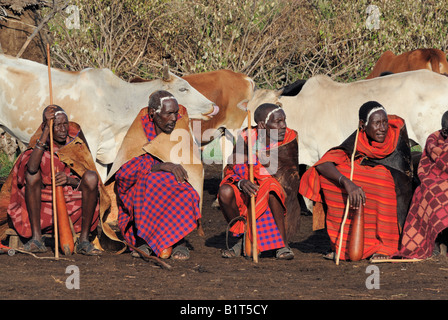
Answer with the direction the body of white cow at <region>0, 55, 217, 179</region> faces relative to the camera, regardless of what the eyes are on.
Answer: to the viewer's right

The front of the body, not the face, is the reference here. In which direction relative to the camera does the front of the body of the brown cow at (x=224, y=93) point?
to the viewer's left

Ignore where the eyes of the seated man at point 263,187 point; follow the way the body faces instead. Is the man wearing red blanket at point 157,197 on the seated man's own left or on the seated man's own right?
on the seated man's own right

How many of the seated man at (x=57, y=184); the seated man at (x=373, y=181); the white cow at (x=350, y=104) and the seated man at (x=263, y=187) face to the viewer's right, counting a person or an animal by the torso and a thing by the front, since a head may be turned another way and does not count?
0

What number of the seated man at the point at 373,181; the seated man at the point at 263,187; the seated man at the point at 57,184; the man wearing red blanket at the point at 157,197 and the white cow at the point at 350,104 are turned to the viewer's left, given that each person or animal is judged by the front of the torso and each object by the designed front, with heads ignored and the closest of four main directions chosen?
1

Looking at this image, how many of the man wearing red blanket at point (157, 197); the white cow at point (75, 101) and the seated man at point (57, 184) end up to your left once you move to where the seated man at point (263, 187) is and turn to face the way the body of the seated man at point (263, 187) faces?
0

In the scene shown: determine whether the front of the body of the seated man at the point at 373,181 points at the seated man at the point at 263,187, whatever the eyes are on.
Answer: no

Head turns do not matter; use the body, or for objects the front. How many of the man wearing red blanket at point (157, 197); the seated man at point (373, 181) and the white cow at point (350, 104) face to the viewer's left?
1

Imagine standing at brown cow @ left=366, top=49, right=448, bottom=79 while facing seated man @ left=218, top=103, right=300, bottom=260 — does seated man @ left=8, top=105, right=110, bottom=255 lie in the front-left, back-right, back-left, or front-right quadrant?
front-right

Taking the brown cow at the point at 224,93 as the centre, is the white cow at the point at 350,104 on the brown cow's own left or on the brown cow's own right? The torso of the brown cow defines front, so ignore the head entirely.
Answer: on the brown cow's own left

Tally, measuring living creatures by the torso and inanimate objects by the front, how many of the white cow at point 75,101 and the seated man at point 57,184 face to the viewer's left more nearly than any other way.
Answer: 0

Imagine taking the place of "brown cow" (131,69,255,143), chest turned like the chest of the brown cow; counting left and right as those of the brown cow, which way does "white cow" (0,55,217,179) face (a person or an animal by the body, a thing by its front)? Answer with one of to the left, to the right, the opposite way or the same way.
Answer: the opposite way

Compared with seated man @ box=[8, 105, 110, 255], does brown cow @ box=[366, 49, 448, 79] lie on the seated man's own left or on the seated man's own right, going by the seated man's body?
on the seated man's own left

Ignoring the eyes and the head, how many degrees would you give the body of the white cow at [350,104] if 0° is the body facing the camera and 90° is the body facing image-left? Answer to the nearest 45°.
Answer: approximately 90°

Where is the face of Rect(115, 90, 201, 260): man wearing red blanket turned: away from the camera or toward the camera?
toward the camera

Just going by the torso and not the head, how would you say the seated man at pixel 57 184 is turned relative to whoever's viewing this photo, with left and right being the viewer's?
facing the viewer

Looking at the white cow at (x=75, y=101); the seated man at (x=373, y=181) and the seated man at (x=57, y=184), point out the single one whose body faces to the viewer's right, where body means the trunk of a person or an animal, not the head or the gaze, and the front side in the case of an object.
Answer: the white cow

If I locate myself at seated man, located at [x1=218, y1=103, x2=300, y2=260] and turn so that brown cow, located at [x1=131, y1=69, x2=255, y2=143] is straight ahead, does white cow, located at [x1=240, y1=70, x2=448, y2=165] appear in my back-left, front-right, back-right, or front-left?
front-right

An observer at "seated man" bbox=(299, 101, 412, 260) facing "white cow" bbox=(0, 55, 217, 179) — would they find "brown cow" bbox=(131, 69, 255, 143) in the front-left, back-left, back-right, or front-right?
front-right

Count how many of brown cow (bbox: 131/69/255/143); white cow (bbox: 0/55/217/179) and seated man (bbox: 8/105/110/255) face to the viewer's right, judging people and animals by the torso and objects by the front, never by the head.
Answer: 1

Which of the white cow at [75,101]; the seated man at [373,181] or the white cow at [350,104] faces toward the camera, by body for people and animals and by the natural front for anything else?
the seated man
